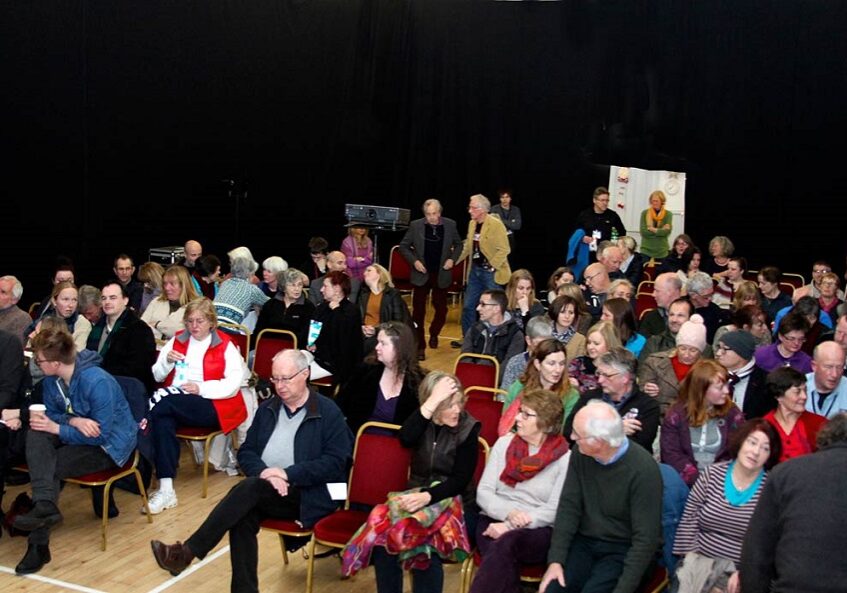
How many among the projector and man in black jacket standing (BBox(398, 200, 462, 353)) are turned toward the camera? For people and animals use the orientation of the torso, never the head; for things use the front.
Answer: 2

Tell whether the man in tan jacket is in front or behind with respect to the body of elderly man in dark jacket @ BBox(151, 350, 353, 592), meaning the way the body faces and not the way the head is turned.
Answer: behind

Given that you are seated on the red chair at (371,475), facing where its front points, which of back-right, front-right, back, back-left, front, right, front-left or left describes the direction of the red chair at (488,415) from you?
back

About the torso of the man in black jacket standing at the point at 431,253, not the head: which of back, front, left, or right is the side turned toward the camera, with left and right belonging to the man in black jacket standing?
front

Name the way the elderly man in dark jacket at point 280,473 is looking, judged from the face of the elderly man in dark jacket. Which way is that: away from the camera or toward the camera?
toward the camera

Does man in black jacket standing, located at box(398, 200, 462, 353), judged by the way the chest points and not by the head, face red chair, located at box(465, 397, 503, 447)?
yes

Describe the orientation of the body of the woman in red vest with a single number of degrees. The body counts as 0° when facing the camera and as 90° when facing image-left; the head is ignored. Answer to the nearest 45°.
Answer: approximately 45°

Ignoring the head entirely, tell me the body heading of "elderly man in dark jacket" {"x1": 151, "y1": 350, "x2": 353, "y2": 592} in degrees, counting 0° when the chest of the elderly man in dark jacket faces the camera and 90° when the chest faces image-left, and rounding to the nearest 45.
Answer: approximately 45°

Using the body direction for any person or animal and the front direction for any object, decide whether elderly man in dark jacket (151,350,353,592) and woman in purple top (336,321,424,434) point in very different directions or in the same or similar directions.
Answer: same or similar directions

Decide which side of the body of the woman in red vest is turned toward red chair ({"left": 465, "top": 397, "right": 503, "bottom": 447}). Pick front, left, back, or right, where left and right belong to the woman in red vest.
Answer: left

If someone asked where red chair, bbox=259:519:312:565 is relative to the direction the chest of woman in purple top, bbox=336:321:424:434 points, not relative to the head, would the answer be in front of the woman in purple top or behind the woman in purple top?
in front

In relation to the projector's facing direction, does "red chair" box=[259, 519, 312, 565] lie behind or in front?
in front

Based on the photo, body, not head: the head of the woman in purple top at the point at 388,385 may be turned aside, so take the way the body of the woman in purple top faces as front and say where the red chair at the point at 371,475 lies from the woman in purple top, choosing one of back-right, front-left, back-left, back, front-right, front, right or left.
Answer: front-left

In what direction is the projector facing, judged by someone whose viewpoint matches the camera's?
facing the viewer

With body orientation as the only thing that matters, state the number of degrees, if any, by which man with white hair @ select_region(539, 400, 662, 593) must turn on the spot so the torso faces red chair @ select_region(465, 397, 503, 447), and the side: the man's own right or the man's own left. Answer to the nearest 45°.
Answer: approximately 90° to the man's own right
